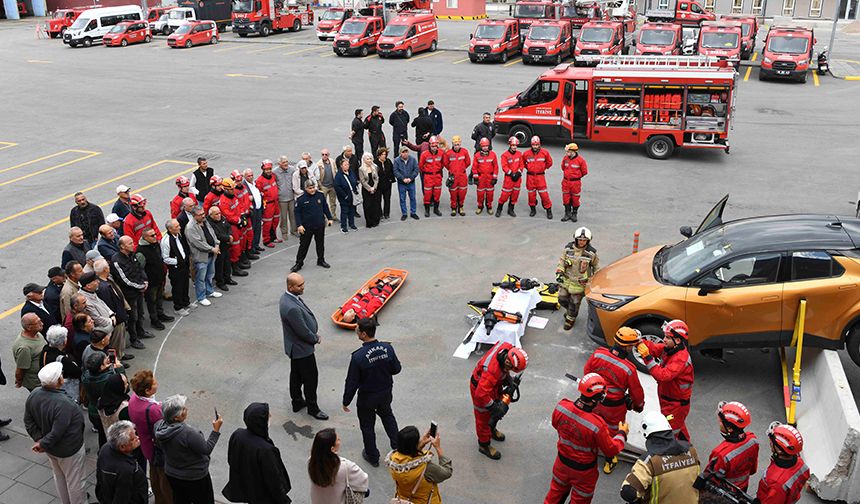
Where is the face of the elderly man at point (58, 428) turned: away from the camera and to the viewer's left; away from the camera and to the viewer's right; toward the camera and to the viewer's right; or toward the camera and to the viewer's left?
away from the camera and to the viewer's right

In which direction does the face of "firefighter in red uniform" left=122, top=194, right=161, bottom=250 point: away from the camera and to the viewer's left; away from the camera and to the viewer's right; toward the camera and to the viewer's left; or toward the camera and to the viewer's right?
toward the camera and to the viewer's right

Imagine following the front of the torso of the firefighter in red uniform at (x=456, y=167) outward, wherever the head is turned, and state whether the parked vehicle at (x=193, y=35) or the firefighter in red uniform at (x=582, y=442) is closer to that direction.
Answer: the firefighter in red uniform

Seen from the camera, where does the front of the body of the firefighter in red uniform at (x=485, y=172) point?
toward the camera

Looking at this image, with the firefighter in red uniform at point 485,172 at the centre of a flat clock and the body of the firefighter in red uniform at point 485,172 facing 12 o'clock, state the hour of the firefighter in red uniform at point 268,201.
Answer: the firefighter in red uniform at point 268,201 is roughly at 2 o'clock from the firefighter in red uniform at point 485,172.

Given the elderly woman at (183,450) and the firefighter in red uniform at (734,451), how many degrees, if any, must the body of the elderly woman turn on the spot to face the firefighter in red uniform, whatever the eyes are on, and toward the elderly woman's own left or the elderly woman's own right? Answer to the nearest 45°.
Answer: approximately 90° to the elderly woman's own right

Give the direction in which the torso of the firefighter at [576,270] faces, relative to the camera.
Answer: toward the camera

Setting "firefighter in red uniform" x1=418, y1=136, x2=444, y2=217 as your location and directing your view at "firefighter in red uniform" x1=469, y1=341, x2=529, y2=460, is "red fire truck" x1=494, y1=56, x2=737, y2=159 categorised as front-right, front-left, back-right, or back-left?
back-left

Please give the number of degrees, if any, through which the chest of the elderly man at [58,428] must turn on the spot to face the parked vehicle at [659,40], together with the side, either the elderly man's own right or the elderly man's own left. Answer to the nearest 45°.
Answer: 0° — they already face it

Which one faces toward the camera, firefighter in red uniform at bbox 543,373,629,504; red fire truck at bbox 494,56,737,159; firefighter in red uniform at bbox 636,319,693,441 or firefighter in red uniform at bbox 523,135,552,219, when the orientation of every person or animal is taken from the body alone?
firefighter in red uniform at bbox 523,135,552,219

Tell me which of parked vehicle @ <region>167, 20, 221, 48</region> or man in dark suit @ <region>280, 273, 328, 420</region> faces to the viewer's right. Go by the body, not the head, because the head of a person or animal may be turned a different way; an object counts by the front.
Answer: the man in dark suit

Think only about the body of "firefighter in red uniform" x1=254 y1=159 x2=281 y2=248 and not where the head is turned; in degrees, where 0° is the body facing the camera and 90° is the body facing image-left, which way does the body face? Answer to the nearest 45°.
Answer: approximately 315°

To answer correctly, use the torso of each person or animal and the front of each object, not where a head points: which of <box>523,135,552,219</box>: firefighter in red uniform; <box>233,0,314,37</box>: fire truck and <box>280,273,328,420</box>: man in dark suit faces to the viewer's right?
the man in dark suit

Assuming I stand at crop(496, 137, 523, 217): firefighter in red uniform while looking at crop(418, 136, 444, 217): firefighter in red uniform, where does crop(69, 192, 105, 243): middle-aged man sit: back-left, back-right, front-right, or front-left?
front-left

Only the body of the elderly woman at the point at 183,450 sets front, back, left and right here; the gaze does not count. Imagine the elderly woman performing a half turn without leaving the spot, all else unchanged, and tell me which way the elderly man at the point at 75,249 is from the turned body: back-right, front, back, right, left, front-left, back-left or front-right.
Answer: back-right

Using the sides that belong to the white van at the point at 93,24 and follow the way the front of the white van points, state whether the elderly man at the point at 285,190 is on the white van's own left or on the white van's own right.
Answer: on the white van's own left

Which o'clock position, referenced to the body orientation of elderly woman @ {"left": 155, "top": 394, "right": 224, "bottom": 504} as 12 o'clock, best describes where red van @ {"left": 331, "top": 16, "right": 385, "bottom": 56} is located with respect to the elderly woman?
The red van is roughly at 11 o'clock from the elderly woman.

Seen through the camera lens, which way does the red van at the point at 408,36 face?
facing the viewer and to the left of the viewer

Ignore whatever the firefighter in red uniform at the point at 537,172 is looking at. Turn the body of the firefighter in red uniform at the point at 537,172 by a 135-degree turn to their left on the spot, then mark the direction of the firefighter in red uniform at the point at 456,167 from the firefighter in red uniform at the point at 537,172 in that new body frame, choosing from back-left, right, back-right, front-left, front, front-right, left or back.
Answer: back-left

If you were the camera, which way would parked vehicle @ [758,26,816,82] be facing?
facing the viewer

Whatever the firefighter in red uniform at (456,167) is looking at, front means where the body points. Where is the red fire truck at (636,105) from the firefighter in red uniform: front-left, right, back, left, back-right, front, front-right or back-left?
back-left

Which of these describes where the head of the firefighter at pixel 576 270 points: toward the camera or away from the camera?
toward the camera
